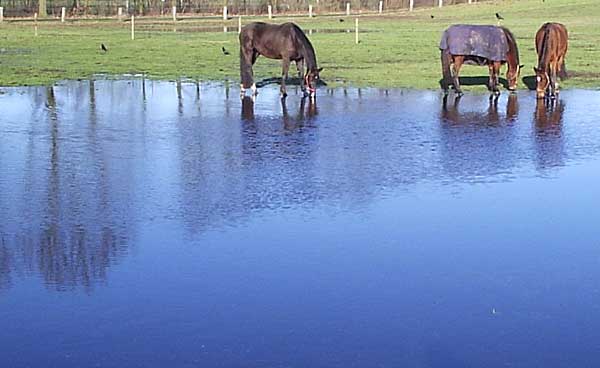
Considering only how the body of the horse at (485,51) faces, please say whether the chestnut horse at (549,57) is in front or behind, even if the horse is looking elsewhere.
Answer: in front

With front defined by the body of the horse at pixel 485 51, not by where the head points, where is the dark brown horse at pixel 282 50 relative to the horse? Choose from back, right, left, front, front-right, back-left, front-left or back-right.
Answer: back

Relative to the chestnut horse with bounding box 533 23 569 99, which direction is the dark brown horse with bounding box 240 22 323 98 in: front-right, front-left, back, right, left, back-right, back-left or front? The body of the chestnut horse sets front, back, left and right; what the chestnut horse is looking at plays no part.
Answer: right

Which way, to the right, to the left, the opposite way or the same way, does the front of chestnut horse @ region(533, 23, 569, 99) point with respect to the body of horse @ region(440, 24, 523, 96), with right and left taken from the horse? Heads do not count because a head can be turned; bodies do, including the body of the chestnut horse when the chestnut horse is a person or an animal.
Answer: to the right

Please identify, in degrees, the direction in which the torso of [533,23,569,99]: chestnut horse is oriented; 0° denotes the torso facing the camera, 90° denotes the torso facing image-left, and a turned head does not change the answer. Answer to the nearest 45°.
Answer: approximately 0°

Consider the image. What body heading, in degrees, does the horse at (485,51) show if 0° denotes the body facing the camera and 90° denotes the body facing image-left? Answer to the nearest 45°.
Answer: approximately 270°

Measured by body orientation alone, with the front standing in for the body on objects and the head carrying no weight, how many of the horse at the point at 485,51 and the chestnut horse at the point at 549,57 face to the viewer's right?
1

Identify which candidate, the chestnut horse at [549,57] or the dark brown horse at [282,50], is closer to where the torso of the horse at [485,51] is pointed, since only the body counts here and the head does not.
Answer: the chestnut horse
